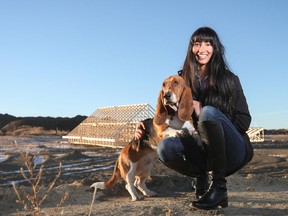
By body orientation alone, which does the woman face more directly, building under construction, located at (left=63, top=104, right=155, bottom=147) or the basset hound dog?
the basset hound dog

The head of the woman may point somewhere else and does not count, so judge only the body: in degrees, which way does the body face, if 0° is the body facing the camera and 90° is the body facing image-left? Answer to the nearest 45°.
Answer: approximately 45°

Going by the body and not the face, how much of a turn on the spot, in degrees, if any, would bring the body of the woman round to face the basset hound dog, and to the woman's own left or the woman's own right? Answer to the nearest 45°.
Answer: approximately 90° to the woman's own right

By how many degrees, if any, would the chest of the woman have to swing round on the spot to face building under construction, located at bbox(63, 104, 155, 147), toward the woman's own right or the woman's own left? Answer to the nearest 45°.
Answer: approximately 135° to the woman's own right
